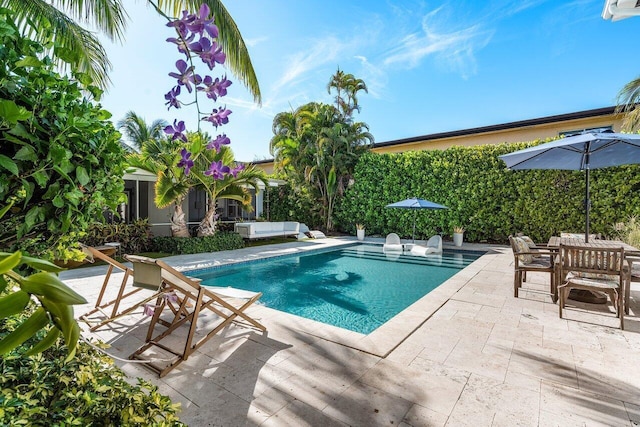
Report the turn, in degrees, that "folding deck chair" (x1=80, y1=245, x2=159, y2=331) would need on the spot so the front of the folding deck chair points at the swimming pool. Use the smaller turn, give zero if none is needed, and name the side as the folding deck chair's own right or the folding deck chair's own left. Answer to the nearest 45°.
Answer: approximately 45° to the folding deck chair's own right

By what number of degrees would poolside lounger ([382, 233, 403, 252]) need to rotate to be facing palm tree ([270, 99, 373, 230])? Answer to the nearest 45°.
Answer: approximately 135° to its right

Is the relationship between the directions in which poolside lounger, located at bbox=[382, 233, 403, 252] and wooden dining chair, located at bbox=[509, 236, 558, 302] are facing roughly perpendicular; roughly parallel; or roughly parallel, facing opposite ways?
roughly perpendicular

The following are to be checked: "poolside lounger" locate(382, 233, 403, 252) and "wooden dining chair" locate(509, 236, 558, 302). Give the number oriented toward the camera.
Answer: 1

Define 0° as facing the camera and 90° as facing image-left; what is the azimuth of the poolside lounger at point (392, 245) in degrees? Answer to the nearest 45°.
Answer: approximately 0°

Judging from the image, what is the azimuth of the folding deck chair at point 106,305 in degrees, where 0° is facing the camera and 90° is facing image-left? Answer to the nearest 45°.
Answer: approximately 225°

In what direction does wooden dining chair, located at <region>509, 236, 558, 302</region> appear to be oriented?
to the viewer's right

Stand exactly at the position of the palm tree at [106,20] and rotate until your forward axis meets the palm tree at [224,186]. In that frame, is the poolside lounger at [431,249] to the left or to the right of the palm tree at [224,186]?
right

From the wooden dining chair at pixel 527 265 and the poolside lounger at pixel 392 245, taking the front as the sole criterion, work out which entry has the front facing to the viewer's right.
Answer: the wooden dining chair
